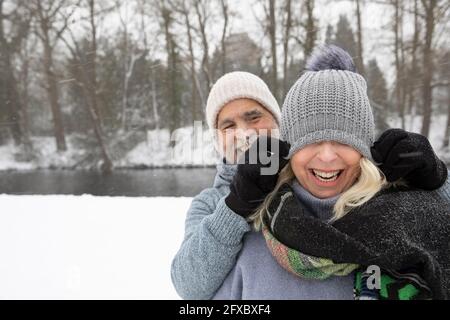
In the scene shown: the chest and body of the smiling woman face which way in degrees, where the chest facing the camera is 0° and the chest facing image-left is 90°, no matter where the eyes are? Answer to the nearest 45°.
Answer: approximately 0°

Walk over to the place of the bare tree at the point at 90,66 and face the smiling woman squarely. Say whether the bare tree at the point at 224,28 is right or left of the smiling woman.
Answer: left

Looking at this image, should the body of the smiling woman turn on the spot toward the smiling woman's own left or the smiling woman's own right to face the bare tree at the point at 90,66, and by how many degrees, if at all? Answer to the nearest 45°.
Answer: approximately 135° to the smiling woman's own right

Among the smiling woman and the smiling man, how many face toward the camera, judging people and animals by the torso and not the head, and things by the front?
2

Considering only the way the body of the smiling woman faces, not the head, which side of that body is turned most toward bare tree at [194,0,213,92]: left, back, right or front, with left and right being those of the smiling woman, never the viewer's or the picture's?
back

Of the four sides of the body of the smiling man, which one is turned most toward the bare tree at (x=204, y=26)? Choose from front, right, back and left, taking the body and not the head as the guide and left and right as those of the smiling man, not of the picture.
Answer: back

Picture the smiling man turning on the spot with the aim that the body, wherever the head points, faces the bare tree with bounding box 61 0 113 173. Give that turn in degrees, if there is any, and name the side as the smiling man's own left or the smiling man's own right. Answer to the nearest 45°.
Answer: approximately 180°

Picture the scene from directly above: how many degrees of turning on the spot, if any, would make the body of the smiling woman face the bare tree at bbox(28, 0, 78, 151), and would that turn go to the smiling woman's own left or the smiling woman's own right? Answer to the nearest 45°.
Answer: approximately 135° to the smiling woman's own right

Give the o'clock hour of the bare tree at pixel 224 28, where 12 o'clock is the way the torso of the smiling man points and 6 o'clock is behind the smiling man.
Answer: The bare tree is roughly at 6 o'clock from the smiling man.
